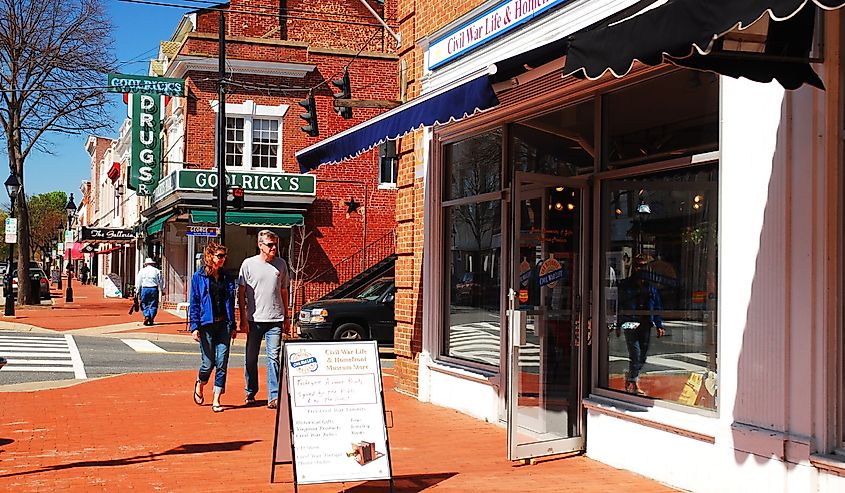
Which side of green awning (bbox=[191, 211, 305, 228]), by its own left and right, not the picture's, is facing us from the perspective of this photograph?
front

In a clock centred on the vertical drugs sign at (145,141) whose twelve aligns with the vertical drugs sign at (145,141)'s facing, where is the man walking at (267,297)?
The man walking is roughly at 12 o'clock from the vertical drugs sign.

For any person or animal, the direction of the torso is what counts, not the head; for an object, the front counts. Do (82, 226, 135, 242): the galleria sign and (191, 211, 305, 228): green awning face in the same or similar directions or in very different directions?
same or similar directions

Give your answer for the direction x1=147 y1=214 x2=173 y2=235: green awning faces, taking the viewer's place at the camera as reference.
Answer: facing the viewer and to the left of the viewer

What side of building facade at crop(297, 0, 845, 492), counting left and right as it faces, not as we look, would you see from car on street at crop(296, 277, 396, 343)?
right

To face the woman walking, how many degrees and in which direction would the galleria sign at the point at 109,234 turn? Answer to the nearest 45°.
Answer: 0° — it already faces them

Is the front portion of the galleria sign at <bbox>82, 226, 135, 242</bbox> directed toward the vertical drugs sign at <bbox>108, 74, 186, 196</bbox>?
yes

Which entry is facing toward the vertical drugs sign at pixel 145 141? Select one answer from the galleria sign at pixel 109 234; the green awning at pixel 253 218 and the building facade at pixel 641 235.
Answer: the galleria sign

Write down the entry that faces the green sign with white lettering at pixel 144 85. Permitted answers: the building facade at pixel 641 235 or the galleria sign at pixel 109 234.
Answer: the galleria sign

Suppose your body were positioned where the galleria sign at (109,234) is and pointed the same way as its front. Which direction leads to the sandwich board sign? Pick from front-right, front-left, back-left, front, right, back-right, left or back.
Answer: front
